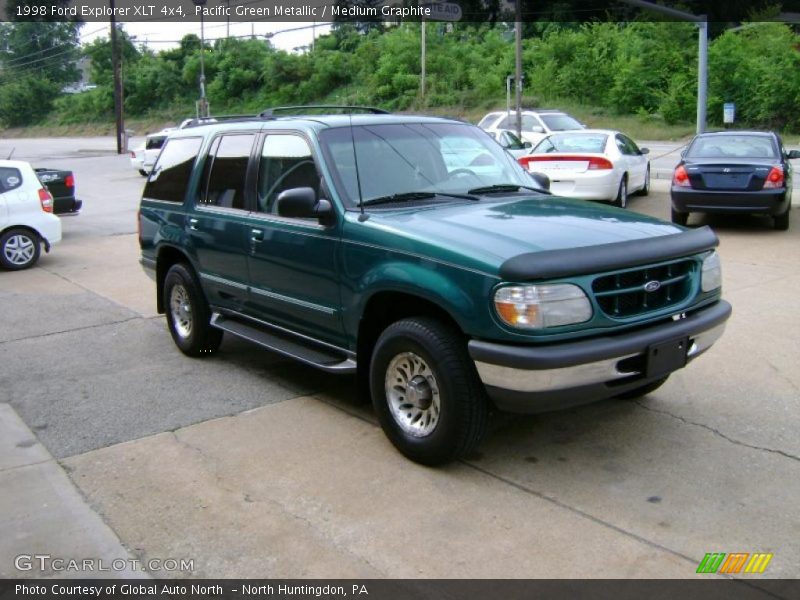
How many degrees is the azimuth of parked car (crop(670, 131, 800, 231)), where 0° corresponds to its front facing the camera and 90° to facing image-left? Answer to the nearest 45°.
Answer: approximately 180°

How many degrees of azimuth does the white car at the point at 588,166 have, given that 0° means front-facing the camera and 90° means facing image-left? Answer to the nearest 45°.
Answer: approximately 225°

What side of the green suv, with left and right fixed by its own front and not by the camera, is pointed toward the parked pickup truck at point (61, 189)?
back

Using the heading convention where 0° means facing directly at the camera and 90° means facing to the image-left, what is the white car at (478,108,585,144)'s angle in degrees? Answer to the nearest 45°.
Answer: approximately 315°

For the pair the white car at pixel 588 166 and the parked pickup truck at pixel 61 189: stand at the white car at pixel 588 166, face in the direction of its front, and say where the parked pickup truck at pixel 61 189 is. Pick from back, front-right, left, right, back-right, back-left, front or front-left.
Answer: back-left

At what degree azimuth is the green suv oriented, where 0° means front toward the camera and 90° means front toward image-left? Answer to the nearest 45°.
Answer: approximately 315°

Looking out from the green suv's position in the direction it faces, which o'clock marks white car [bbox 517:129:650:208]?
The white car is roughly at 8 o'clock from the green suv.

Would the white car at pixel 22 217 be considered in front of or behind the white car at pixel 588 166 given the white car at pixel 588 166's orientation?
behind

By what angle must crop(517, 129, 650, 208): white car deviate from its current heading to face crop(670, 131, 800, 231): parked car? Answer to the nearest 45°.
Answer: approximately 90° to its right

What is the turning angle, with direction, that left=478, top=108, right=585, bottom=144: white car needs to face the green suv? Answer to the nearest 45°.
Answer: approximately 45° to its right
